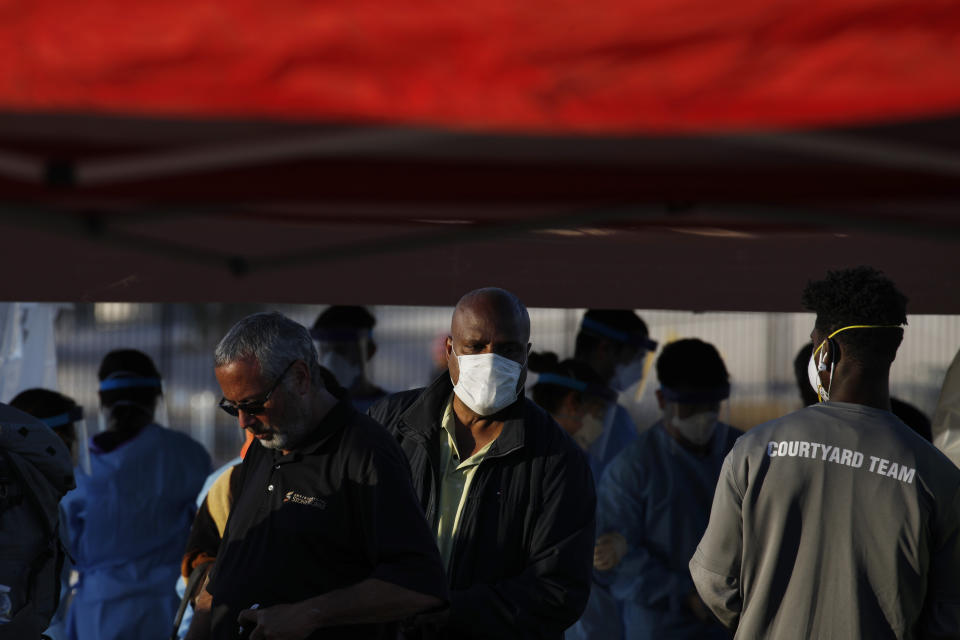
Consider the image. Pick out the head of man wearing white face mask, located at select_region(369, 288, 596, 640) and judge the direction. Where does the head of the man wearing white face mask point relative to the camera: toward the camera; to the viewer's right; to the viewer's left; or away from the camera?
toward the camera

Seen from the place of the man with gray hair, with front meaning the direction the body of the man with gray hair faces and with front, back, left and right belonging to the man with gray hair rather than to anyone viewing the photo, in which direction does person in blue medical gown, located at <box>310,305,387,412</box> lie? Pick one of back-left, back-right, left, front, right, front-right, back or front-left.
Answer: back-right

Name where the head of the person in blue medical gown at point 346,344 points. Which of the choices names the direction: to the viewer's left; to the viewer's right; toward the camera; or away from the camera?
toward the camera

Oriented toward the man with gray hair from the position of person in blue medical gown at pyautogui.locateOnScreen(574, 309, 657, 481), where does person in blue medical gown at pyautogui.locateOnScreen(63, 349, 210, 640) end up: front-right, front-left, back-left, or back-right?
front-right

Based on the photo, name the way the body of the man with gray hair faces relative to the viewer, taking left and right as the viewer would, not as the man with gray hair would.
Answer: facing the viewer and to the left of the viewer
